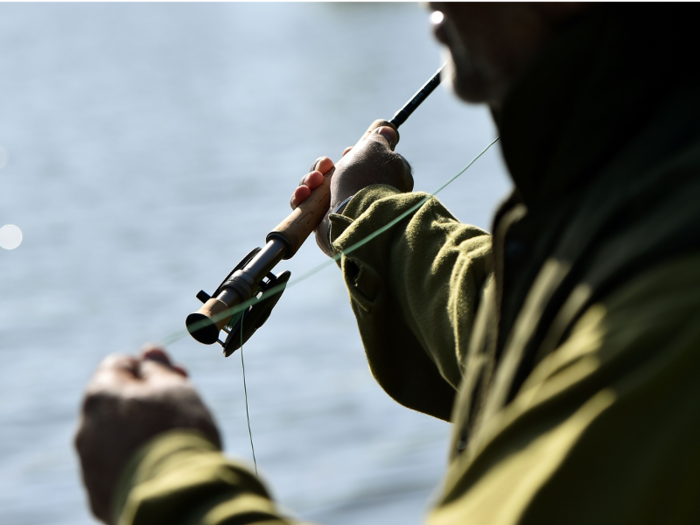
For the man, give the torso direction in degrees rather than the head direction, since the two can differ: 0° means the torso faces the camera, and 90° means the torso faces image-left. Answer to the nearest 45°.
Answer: approximately 90°

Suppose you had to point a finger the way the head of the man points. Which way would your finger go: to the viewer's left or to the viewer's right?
to the viewer's left
